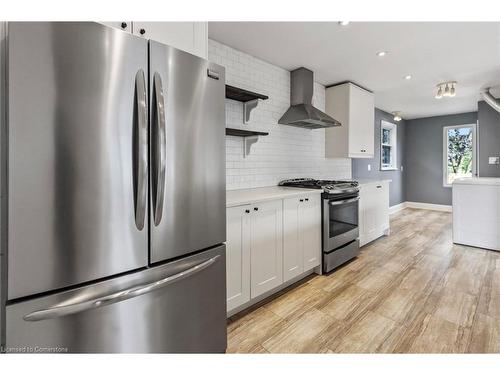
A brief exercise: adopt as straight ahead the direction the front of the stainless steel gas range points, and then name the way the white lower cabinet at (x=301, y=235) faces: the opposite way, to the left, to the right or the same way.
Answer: the same way

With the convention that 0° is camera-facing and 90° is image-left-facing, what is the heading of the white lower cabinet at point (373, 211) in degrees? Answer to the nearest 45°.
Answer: approximately 315°

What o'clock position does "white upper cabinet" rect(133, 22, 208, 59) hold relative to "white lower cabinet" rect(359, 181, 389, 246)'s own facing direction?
The white upper cabinet is roughly at 2 o'clock from the white lower cabinet.

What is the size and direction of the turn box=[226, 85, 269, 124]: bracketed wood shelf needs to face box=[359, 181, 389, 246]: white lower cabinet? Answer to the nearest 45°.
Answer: approximately 90° to its left

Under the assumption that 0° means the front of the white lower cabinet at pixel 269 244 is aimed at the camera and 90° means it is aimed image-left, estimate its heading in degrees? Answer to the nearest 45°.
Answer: approximately 315°

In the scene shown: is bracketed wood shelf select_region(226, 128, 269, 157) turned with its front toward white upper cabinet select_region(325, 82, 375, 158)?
no

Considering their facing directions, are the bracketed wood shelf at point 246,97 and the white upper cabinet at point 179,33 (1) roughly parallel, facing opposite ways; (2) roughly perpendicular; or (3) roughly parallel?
roughly parallel

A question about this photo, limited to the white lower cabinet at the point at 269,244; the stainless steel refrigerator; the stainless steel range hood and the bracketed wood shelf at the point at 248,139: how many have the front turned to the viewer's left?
0

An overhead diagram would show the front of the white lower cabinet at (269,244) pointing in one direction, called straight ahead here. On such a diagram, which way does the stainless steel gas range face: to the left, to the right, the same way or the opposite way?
the same way

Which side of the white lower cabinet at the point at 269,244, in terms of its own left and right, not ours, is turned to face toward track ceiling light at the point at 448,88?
left

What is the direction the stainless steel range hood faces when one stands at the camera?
facing the viewer and to the right of the viewer

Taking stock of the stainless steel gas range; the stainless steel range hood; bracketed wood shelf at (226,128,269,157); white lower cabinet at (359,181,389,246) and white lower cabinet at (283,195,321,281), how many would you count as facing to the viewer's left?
0

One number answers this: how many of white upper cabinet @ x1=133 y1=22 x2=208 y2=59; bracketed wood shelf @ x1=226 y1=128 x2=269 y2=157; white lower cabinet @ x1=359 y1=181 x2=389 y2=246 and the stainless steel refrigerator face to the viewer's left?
0

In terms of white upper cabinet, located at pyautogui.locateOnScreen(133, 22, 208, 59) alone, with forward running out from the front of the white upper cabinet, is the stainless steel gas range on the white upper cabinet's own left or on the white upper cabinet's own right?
on the white upper cabinet's own left

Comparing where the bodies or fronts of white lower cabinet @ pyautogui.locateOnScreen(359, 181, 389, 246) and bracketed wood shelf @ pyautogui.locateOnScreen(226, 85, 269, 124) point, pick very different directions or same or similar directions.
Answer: same or similar directions

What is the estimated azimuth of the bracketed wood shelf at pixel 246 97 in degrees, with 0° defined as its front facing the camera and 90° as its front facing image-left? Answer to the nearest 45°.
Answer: approximately 315°
